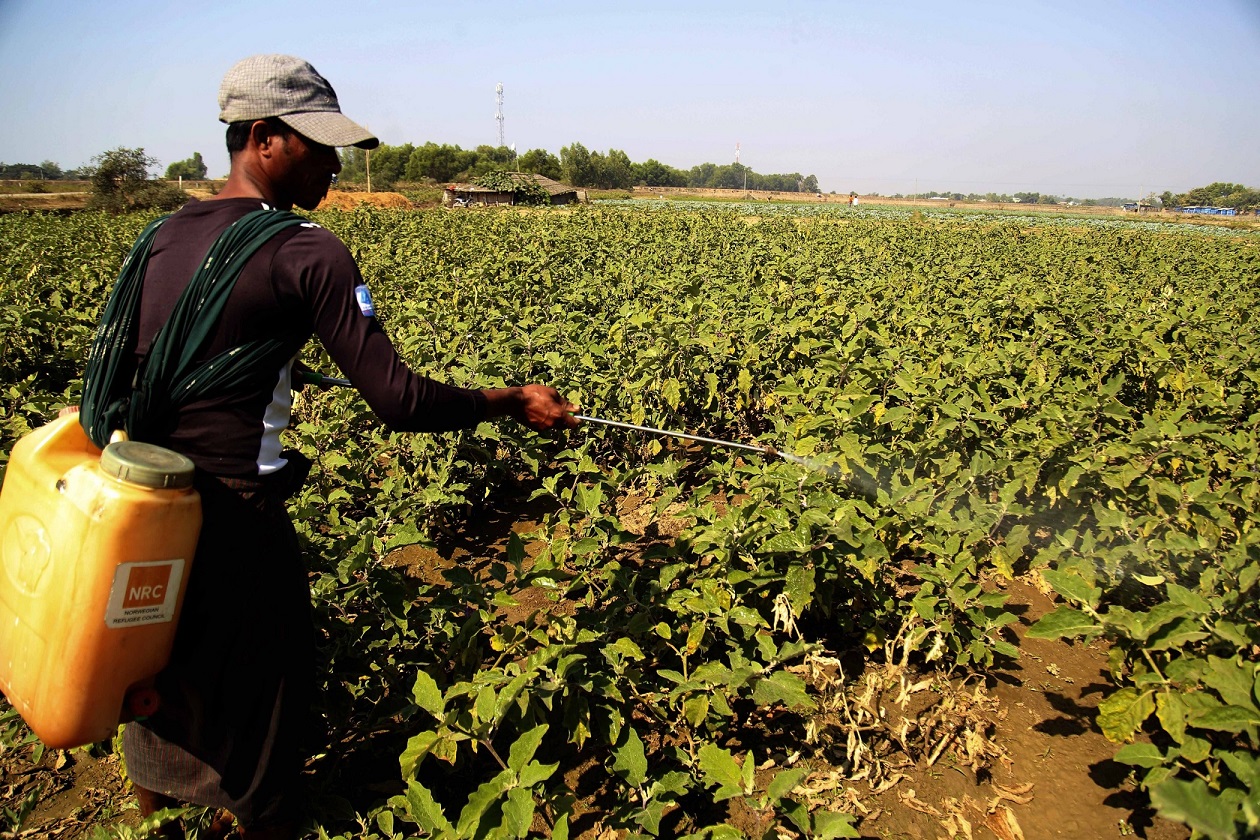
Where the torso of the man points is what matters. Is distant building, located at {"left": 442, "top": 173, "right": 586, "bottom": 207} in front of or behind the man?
in front

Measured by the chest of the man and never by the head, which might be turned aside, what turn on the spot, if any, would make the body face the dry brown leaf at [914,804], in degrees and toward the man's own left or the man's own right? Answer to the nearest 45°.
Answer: approximately 45° to the man's own right

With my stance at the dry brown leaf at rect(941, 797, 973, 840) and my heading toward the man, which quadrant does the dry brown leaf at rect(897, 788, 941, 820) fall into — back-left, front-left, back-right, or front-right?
front-right

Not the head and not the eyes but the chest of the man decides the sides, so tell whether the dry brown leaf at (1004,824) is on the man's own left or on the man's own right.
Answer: on the man's own right

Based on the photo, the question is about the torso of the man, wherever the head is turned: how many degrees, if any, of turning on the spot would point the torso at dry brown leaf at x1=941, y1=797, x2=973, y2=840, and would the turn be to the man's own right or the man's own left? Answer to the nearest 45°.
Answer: approximately 45° to the man's own right

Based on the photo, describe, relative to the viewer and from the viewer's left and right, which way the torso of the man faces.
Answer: facing away from the viewer and to the right of the viewer

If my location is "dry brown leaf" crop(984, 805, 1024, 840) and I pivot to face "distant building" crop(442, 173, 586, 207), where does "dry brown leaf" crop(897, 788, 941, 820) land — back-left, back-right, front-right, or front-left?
front-left

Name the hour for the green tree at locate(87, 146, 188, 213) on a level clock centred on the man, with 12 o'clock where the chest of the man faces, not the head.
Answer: The green tree is roughly at 10 o'clock from the man.
